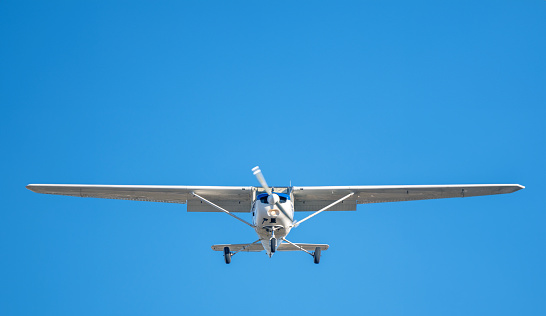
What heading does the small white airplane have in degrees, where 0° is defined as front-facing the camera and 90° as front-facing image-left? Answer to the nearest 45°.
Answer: approximately 0°
